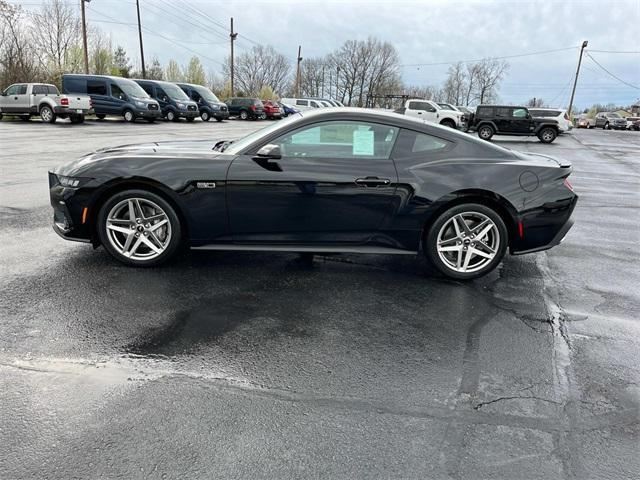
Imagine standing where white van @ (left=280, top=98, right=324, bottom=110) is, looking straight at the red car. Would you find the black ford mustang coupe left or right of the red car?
left

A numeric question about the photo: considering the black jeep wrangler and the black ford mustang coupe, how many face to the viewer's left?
1

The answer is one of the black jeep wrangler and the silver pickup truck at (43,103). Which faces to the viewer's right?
the black jeep wrangler

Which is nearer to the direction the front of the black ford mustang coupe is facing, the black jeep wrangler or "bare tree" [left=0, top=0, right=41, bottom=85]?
the bare tree

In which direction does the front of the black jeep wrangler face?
to the viewer's right

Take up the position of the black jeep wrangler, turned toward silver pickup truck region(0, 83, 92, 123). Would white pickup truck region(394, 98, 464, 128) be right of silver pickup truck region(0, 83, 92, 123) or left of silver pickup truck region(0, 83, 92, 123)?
right

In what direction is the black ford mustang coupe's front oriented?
to the viewer's left

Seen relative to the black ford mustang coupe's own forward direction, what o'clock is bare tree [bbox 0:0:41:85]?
The bare tree is roughly at 2 o'clock from the black ford mustang coupe.

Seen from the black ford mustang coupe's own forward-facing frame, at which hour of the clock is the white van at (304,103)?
The white van is roughly at 3 o'clock from the black ford mustang coupe.
